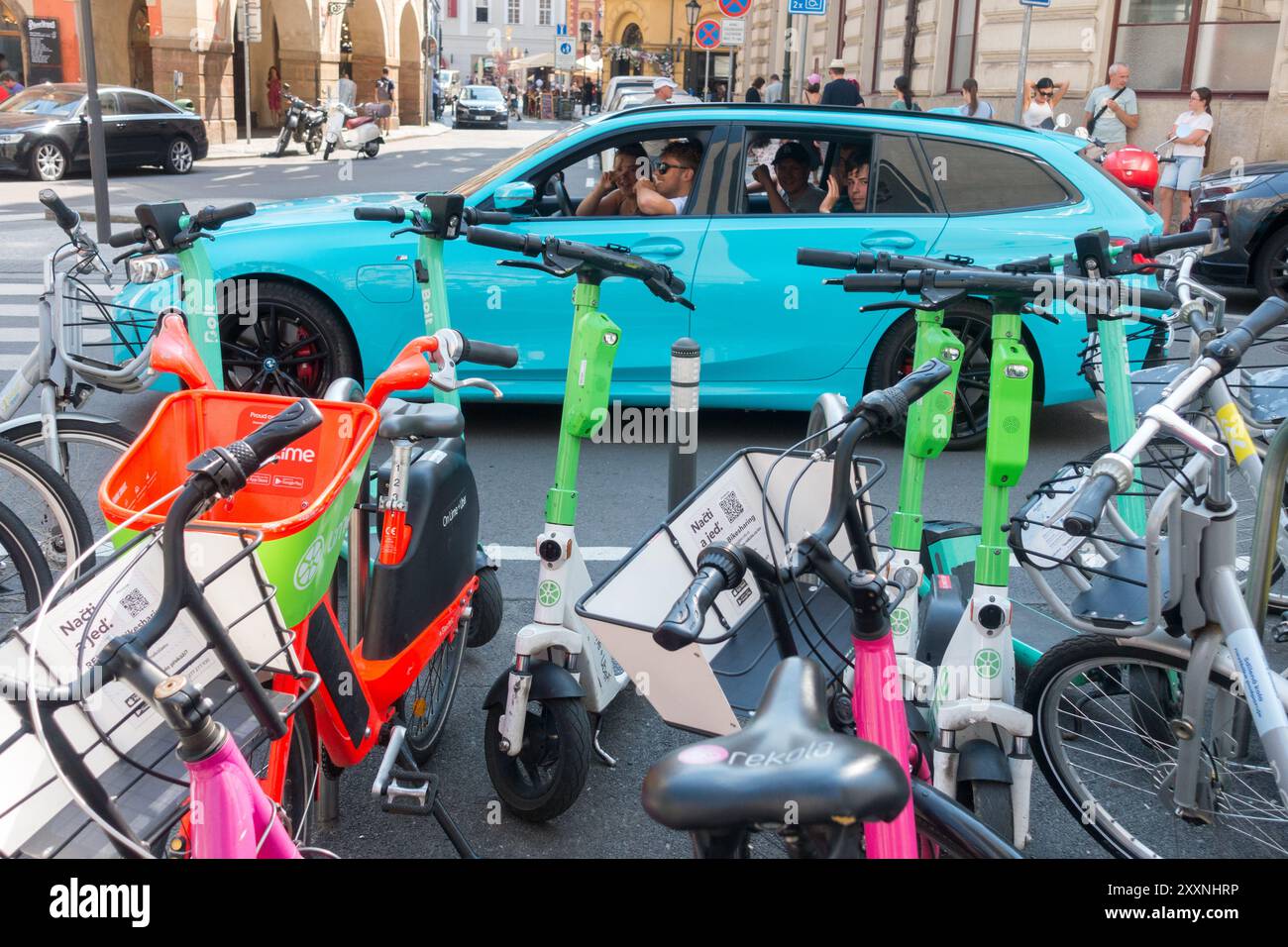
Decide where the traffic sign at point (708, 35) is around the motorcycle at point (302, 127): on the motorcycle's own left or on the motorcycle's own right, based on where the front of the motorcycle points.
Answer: on the motorcycle's own left

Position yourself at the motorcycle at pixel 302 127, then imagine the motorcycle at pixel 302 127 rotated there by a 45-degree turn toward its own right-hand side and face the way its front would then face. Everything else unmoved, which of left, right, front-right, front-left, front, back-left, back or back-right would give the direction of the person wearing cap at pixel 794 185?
left

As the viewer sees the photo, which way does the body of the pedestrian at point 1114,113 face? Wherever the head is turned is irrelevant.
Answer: toward the camera

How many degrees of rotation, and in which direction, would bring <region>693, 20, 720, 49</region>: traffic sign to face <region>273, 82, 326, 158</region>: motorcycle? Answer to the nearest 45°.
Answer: approximately 45° to its right

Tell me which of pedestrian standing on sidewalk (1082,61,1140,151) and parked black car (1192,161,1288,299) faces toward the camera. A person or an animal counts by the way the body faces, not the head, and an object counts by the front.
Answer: the pedestrian standing on sidewalk

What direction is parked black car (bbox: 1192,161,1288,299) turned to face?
to the viewer's left

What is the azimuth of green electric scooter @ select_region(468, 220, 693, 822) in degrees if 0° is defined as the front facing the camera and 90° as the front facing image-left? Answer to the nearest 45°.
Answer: approximately 45°

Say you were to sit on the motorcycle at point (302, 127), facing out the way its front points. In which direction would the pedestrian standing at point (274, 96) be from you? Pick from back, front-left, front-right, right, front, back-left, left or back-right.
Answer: back-right

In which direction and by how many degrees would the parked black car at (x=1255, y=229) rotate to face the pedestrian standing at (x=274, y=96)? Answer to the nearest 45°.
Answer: approximately 45° to its right

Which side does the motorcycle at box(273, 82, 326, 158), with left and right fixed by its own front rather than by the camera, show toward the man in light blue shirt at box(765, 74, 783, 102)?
left

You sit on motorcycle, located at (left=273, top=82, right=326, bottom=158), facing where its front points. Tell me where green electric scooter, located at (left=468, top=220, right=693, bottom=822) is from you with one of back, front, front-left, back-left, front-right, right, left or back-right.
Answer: front-left

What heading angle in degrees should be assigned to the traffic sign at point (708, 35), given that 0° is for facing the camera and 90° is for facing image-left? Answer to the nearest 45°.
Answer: approximately 0°

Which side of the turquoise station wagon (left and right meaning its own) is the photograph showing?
left

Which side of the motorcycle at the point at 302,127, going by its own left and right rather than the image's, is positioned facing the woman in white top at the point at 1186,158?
left

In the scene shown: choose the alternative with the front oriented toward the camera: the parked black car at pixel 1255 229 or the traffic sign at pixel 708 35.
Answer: the traffic sign

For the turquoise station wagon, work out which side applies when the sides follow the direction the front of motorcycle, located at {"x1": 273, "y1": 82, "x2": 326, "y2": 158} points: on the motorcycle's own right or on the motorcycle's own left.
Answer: on the motorcycle's own left

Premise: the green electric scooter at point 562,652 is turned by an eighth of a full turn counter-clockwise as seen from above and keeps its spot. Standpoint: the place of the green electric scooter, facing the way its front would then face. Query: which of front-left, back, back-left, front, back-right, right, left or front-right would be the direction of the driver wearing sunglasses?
back
